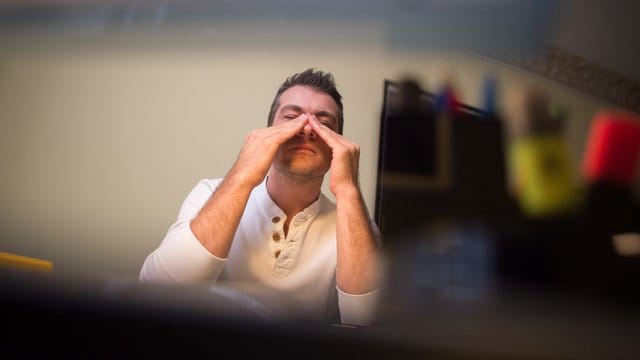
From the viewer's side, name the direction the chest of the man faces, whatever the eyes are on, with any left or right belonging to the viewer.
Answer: facing the viewer
